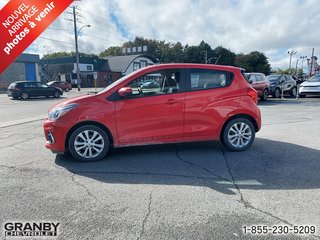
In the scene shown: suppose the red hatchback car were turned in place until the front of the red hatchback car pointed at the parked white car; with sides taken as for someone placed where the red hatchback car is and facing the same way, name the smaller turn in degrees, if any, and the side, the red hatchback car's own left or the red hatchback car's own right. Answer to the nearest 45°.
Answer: approximately 135° to the red hatchback car's own right

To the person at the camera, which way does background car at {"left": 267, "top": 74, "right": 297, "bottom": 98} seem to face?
facing the viewer and to the left of the viewer

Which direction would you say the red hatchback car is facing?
to the viewer's left

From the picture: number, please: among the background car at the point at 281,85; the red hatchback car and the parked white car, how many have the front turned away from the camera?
0

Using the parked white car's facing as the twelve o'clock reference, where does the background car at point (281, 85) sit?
The background car is roughly at 2 o'clock from the parked white car.

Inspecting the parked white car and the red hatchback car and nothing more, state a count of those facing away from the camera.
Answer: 0

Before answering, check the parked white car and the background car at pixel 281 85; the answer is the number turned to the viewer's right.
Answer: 0

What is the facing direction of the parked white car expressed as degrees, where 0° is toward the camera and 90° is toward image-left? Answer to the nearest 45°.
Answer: approximately 45°

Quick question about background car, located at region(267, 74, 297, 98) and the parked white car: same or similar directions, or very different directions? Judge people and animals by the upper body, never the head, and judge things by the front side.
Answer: same or similar directions

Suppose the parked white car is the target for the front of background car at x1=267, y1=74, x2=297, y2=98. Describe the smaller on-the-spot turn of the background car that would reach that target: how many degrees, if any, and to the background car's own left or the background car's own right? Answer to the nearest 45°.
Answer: approximately 135° to the background car's own left

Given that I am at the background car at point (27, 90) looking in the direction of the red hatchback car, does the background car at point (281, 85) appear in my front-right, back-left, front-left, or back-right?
front-left

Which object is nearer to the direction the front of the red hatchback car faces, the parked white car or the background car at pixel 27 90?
the background car
